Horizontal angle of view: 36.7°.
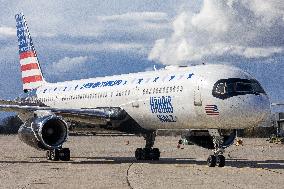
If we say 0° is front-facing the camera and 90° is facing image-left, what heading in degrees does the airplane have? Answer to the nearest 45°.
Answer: approximately 315°
